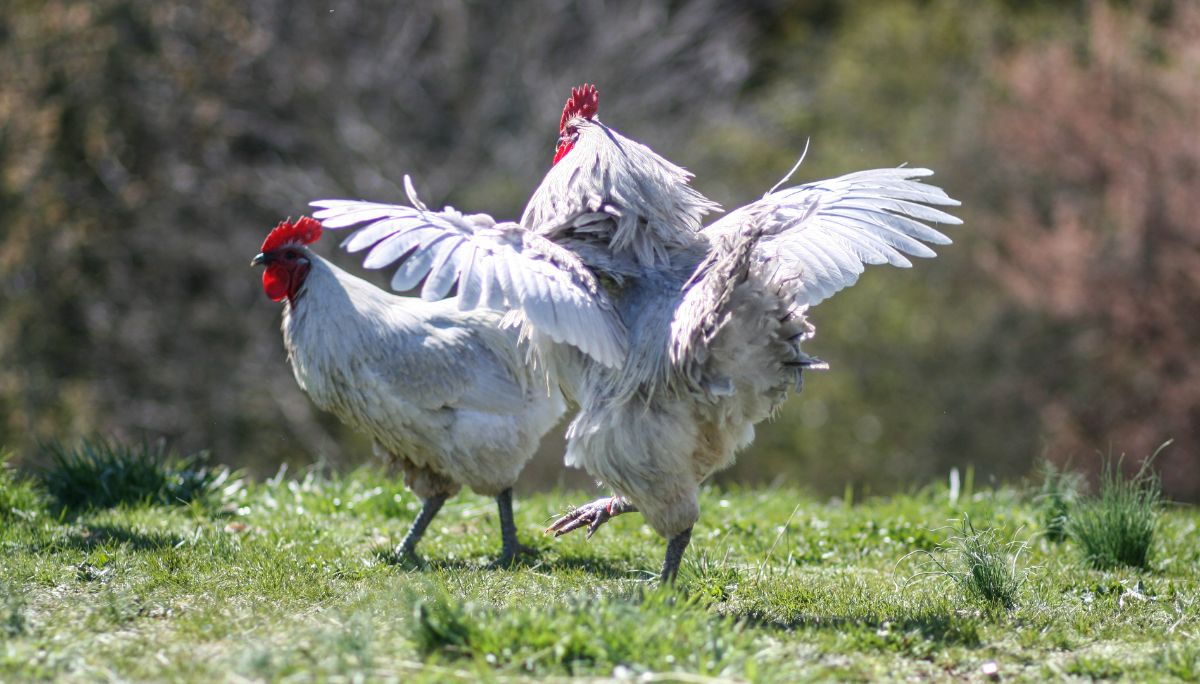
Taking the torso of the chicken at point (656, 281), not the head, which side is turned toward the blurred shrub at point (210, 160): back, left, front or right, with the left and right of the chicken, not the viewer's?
front

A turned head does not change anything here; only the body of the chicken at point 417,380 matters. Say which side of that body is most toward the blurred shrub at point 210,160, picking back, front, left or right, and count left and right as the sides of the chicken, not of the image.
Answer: right

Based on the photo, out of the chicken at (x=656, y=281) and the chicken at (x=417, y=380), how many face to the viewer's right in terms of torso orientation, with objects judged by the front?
0

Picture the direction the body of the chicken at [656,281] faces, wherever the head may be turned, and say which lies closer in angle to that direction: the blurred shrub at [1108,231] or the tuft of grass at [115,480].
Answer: the tuft of grass

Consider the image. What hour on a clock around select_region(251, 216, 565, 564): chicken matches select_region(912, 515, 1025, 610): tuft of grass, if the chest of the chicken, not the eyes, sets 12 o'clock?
The tuft of grass is roughly at 7 o'clock from the chicken.

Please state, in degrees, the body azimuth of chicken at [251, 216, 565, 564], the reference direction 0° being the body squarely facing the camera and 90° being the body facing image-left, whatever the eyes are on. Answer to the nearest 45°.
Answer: approximately 90°

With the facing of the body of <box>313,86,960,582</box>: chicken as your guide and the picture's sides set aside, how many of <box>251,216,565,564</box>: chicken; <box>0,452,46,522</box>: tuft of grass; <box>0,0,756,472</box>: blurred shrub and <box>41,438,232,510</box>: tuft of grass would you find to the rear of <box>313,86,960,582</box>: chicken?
0

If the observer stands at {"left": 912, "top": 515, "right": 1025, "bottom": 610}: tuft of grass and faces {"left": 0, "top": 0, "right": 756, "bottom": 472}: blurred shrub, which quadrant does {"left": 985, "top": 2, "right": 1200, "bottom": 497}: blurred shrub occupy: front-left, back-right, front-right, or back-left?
front-right

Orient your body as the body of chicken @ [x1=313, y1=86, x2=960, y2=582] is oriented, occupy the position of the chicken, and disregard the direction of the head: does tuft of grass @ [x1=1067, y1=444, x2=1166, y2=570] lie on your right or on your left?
on your right

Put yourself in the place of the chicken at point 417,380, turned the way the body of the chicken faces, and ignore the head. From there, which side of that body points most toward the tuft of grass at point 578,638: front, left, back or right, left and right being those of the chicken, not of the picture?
left

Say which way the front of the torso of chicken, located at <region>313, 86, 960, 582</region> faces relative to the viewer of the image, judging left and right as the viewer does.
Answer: facing away from the viewer and to the left of the viewer

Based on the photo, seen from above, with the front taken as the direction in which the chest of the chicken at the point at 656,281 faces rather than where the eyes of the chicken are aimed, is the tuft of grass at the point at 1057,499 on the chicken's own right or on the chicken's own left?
on the chicken's own right

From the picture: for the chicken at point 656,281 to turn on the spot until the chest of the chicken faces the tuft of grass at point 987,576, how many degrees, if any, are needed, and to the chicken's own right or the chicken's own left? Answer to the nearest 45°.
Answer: approximately 135° to the chicken's own right

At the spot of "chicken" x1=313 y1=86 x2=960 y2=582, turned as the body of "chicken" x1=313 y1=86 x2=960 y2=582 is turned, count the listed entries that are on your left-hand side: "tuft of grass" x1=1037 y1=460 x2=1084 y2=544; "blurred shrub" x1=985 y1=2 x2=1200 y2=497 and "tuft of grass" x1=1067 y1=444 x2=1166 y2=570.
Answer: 0

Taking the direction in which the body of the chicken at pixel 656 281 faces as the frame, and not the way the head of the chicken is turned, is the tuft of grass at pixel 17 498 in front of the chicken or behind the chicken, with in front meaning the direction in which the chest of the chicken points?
in front

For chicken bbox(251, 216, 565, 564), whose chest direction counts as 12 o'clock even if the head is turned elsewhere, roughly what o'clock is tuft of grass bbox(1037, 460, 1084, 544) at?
The tuft of grass is roughly at 6 o'clock from the chicken.
